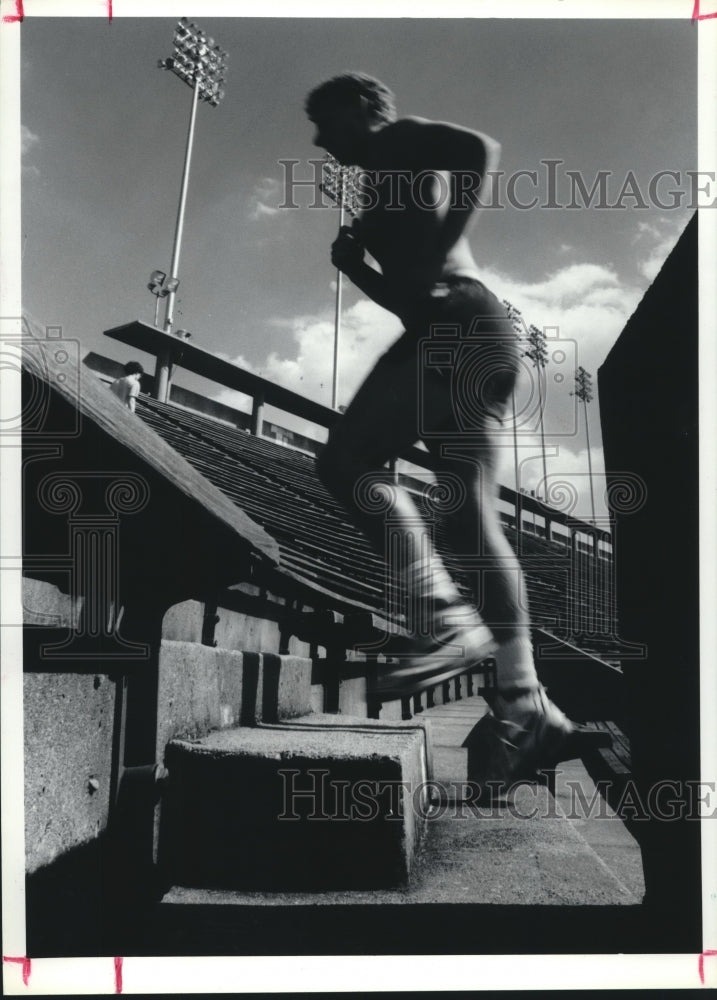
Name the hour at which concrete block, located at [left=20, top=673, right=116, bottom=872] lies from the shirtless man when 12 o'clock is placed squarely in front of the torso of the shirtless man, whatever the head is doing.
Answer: The concrete block is roughly at 11 o'clock from the shirtless man.

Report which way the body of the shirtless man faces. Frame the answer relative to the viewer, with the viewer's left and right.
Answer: facing to the left of the viewer

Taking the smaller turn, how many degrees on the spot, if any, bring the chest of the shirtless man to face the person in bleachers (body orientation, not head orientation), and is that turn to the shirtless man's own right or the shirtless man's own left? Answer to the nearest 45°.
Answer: approximately 90° to the shirtless man's own right

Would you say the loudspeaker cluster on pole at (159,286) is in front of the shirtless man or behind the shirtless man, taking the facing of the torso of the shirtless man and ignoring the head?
in front
